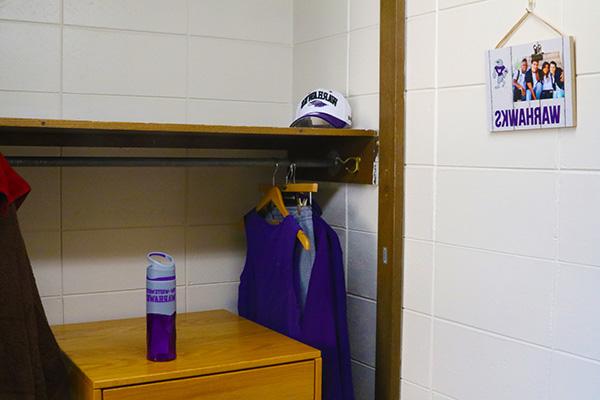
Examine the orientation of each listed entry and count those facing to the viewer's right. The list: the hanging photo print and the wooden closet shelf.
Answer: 0

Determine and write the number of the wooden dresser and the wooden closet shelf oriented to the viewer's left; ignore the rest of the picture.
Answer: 0

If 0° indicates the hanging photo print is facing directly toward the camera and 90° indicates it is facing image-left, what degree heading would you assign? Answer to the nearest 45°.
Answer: approximately 45°

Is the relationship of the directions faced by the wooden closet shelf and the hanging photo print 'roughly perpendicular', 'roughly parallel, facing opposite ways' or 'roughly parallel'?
roughly perpendicular

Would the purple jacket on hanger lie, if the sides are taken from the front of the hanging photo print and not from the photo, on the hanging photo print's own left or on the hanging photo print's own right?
on the hanging photo print's own right

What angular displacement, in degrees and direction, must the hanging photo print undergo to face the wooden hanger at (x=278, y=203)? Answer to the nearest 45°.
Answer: approximately 90° to its right

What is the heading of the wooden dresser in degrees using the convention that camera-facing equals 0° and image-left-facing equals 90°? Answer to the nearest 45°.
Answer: approximately 315°

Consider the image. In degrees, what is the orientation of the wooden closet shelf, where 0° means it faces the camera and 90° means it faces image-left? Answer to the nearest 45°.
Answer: approximately 0°

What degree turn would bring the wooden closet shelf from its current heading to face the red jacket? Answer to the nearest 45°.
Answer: approximately 45° to its right
